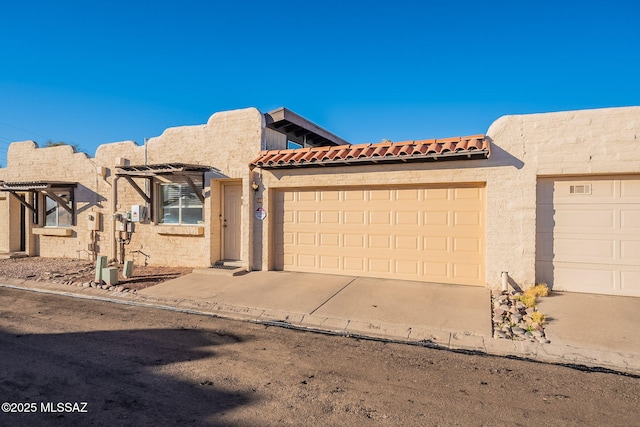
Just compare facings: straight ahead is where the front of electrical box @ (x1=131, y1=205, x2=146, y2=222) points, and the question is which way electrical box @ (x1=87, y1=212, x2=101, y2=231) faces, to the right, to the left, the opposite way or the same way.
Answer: the same way

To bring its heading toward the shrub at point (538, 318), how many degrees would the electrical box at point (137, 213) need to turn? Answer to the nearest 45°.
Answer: approximately 90° to its left

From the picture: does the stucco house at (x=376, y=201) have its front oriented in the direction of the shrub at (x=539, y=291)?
no

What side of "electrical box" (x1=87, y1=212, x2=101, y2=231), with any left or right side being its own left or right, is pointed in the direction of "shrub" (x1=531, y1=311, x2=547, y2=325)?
left

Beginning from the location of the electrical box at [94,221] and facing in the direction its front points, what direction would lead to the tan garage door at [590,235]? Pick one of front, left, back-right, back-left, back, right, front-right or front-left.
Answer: left

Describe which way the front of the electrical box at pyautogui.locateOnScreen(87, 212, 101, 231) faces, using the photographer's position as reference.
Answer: facing the viewer and to the left of the viewer

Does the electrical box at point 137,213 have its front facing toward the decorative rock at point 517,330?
no

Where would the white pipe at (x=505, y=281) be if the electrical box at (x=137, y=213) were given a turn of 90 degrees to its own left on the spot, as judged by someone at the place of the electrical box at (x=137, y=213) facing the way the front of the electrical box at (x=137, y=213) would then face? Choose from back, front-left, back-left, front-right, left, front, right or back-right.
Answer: front

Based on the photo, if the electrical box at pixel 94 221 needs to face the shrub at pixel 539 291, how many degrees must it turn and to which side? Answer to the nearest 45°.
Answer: approximately 90° to its left

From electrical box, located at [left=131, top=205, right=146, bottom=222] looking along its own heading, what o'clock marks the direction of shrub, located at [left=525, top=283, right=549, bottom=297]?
The shrub is roughly at 9 o'clock from the electrical box.

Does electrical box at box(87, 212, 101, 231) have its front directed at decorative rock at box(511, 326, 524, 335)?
no

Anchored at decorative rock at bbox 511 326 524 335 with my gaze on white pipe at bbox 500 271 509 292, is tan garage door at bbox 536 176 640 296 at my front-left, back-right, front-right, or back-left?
front-right

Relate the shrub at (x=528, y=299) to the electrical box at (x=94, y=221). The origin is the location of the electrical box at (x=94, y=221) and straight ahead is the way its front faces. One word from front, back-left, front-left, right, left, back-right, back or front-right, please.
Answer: left

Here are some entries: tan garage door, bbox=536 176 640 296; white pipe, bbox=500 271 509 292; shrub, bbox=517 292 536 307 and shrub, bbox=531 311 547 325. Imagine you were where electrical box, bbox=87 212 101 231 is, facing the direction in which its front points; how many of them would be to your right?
0

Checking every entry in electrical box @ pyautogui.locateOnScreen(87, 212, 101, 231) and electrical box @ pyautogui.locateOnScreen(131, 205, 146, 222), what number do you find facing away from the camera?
0

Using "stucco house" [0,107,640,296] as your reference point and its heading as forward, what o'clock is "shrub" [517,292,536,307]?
The shrub is roughly at 9 o'clock from the stucco house.

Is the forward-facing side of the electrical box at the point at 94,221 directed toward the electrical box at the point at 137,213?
no
